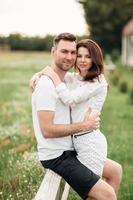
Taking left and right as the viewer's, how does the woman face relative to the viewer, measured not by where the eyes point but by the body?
facing the viewer and to the left of the viewer
